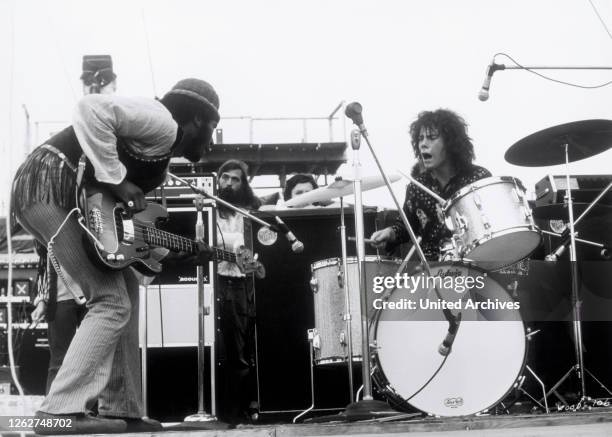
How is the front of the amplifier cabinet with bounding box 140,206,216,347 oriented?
toward the camera

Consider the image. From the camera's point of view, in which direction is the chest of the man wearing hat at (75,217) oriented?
to the viewer's right

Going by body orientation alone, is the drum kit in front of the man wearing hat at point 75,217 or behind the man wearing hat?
in front

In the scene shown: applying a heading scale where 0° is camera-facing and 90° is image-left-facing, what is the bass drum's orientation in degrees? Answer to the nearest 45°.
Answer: approximately 0°

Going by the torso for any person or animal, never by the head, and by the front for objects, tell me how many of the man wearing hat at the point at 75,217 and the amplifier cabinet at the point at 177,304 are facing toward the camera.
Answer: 1

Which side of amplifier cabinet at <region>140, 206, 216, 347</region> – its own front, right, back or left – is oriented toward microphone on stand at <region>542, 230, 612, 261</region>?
left

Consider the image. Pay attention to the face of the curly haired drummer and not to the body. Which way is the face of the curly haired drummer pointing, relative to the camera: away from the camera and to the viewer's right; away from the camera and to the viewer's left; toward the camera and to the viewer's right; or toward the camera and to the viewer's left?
toward the camera and to the viewer's left

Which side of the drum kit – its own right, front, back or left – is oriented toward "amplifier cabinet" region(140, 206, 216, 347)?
right

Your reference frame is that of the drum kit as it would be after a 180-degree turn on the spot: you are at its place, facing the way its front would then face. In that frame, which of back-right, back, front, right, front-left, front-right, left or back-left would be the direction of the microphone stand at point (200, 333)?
left

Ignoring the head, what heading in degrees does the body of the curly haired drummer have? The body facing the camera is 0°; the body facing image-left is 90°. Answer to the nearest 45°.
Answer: approximately 45°

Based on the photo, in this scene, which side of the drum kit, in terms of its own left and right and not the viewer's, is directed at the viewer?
front

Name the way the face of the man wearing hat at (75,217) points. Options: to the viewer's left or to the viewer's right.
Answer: to the viewer's right

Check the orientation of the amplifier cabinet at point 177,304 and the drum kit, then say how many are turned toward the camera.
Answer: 2
